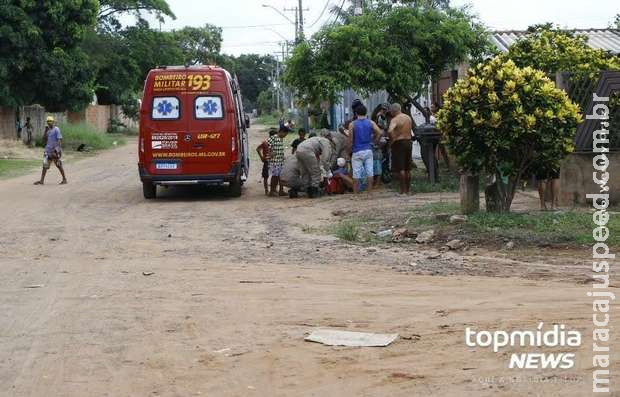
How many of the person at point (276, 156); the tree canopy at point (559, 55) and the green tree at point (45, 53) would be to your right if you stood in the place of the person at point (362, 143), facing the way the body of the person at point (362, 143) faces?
1

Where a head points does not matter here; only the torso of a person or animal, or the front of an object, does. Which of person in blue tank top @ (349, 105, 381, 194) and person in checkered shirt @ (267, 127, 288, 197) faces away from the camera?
person in blue tank top @ (349, 105, 381, 194)

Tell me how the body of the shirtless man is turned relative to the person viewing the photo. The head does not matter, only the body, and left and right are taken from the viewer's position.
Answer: facing away from the viewer and to the left of the viewer

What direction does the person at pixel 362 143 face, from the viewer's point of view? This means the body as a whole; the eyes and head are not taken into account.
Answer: away from the camera

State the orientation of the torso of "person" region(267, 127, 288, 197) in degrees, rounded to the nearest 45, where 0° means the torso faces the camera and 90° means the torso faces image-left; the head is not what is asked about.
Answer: approximately 270°

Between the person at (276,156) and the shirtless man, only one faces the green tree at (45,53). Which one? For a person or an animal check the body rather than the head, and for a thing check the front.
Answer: the shirtless man

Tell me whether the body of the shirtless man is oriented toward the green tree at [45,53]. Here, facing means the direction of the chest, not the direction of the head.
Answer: yes

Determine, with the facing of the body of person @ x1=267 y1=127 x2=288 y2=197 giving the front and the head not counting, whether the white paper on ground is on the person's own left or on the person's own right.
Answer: on the person's own right

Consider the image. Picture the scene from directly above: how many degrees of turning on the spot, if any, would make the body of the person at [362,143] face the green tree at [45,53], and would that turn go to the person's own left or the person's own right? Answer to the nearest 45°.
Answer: approximately 45° to the person's own left
